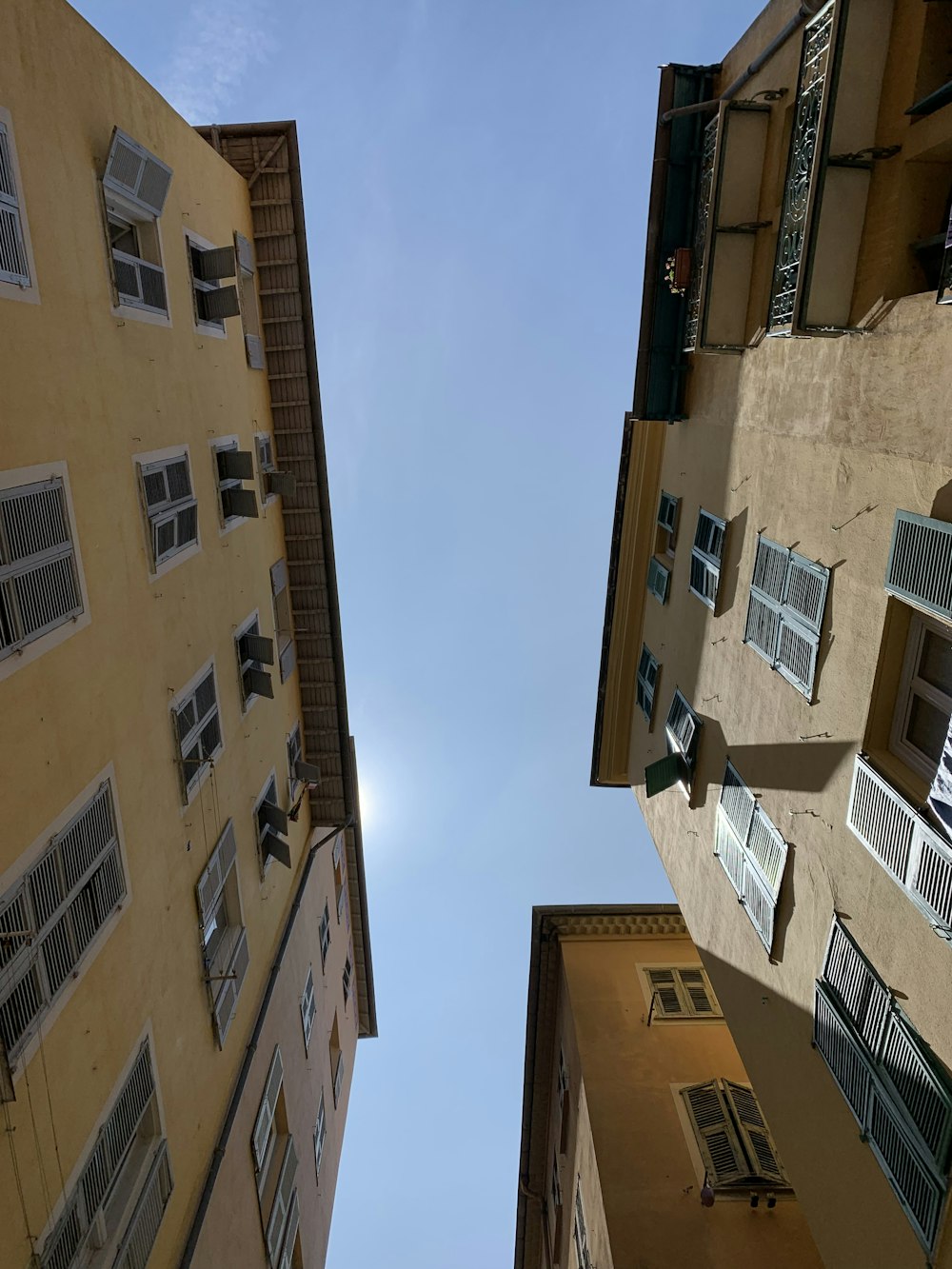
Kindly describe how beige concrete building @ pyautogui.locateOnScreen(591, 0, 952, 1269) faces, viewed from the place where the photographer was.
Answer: facing to the left of the viewer

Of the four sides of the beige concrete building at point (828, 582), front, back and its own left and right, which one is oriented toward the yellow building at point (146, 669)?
front
